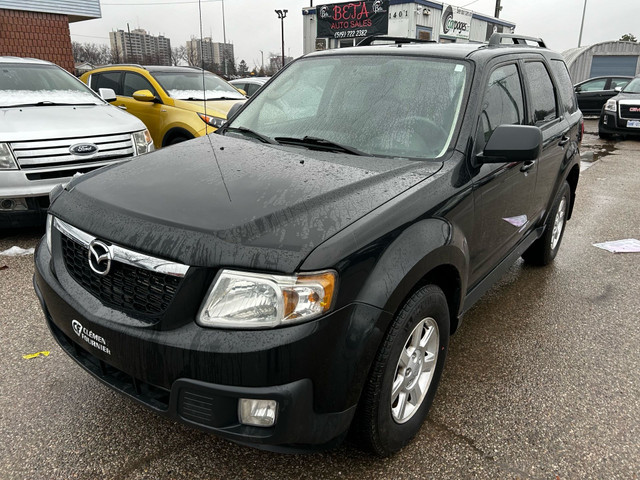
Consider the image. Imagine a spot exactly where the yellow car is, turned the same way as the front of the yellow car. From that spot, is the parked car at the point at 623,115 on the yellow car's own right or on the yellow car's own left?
on the yellow car's own left

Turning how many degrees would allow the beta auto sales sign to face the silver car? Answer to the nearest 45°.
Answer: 0° — it already faces it

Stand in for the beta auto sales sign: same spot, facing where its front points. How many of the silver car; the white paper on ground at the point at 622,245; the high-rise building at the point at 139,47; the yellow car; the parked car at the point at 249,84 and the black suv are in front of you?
5

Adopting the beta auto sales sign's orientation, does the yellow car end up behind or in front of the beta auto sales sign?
in front

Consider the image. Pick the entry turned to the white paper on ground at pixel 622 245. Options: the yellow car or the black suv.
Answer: the yellow car

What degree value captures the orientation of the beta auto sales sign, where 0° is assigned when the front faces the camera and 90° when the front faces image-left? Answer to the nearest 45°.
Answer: approximately 0°

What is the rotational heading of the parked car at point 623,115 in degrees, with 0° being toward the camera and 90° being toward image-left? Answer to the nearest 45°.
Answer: approximately 45°

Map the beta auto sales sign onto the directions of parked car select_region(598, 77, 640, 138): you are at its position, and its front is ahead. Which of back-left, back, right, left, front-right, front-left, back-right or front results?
right

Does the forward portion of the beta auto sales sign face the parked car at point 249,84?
yes

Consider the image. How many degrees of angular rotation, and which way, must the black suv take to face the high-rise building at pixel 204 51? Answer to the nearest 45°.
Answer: approximately 135° to its right

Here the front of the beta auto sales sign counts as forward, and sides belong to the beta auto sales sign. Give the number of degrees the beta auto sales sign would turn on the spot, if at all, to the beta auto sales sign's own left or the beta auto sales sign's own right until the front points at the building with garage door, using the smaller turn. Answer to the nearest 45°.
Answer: approximately 90° to the beta auto sales sign's own left

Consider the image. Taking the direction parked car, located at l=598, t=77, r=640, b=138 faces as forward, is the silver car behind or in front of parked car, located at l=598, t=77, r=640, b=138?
in front

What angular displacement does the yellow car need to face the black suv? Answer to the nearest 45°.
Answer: approximately 45° to its right
